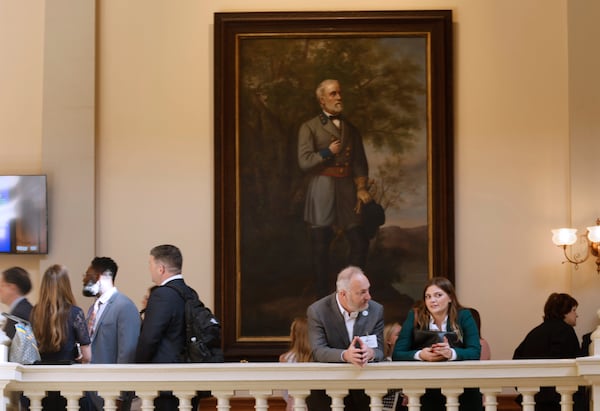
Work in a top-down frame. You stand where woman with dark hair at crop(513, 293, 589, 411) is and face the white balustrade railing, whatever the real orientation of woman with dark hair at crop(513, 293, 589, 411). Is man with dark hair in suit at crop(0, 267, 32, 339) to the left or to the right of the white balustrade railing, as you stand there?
right

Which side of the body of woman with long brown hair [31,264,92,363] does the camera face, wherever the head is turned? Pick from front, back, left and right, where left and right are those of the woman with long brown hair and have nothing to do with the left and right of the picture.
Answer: back

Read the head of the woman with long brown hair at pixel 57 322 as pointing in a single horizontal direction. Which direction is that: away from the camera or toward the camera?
away from the camera

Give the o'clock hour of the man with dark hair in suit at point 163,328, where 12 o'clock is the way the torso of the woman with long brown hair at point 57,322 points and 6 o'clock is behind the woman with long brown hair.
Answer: The man with dark hair in suit is roughly at 4 o'clock from the woman with long brown hair.

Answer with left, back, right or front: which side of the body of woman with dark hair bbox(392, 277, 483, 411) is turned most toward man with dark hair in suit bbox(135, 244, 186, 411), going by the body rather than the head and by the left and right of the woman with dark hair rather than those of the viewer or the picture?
right
